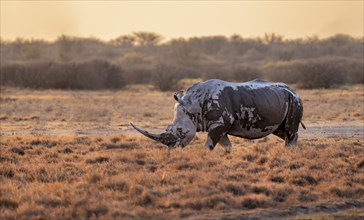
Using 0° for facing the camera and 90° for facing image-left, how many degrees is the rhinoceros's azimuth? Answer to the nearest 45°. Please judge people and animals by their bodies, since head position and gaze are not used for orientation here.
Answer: approximately 90°

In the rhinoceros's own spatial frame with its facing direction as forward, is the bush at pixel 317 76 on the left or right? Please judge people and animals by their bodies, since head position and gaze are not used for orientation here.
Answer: on its right
